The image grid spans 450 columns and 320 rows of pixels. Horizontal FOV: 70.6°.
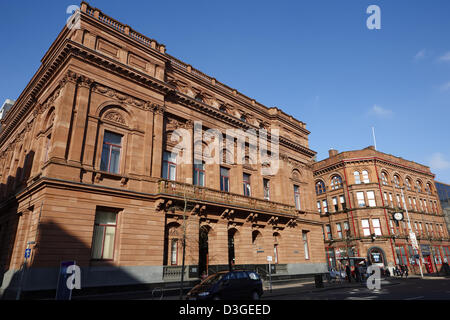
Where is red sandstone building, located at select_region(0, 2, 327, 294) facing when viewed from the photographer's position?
facing the viewer and to the right of the viewer

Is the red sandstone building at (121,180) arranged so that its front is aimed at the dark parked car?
yes

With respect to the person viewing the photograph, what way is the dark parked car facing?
facing the viewer and to the left of the viewer

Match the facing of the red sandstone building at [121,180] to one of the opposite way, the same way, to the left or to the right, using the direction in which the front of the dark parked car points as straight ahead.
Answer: to the left

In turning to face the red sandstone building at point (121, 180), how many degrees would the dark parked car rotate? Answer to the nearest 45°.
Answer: approximately 90° to its right

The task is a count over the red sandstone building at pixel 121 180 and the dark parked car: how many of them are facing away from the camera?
0
